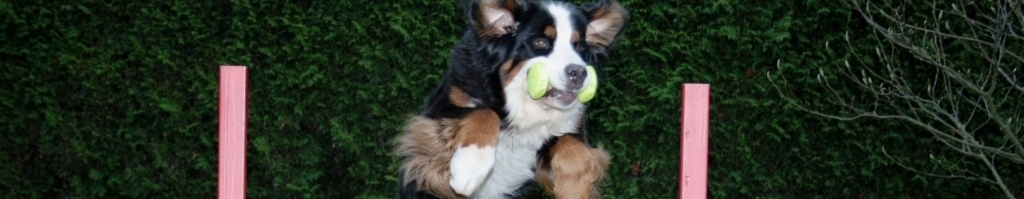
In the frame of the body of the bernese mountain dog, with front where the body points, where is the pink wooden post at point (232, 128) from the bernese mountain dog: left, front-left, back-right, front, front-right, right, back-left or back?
back-right

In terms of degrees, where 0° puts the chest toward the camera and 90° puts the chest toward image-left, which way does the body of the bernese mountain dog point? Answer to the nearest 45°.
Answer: approximately 315°
